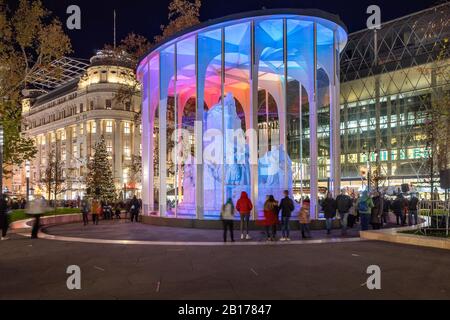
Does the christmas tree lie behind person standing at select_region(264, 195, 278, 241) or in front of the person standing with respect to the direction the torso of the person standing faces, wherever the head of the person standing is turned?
in front

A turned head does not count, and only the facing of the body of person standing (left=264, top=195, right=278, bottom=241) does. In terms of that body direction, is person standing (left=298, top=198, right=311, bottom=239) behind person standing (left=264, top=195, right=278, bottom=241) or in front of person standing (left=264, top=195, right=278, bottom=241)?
in front

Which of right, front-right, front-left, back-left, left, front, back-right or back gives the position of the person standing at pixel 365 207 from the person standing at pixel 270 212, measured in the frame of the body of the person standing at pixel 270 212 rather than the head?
front-right

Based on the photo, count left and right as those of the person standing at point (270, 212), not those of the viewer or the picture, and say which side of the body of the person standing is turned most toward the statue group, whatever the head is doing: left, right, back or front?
front

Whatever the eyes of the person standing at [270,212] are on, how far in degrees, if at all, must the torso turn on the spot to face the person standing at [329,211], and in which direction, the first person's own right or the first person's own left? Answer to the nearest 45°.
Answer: approximately 45° to the first person's own right

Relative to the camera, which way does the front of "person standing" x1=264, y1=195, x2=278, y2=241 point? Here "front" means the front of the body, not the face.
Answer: away from the camera
